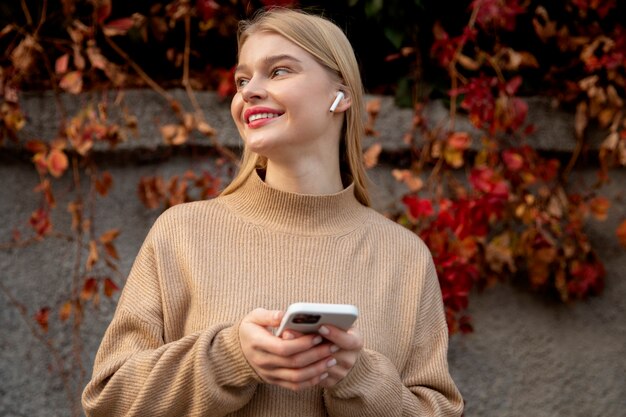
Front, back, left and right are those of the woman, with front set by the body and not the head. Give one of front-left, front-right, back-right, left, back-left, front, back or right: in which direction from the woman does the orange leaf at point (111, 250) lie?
back-right

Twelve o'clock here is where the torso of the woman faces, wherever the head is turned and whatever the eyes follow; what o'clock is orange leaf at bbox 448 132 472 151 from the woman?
The orange leaf is roughly at 7 o'clock from the woman.

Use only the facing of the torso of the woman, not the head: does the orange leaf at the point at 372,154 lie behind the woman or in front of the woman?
behind

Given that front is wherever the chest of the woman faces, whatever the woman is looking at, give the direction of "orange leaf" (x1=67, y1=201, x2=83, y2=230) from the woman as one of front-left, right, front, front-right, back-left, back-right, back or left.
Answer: back-right

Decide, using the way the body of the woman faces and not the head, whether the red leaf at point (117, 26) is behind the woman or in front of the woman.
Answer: behind

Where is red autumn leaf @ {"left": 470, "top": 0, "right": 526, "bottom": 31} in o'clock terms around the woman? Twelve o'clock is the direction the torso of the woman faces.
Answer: The red autumn leaf is roughly at 7 o'clock from the woman.

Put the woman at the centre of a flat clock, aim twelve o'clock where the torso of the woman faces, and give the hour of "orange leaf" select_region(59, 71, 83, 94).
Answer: The orange leaf is roughly at 5 o'clock from the woman.

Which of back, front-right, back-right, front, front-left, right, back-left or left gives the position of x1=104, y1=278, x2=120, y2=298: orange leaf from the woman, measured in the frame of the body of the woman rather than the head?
back-right

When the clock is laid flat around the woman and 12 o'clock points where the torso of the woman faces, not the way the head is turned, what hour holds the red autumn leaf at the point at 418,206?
The red autumn leaf is roughly at 7 o'clock from the woman.

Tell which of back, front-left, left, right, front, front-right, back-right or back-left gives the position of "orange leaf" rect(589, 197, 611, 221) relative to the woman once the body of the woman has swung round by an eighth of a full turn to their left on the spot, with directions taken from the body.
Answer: left

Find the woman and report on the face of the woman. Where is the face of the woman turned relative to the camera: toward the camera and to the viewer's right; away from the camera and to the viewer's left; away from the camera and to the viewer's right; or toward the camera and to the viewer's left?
toward the camera and to the viewer's left

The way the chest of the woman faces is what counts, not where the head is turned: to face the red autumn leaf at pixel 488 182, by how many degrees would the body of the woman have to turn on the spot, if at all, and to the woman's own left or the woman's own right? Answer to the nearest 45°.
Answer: approximately 135° to the woman's own left

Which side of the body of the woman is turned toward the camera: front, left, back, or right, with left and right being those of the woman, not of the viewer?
front

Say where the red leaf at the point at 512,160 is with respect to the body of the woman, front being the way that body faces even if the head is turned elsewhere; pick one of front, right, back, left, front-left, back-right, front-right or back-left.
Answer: back-left

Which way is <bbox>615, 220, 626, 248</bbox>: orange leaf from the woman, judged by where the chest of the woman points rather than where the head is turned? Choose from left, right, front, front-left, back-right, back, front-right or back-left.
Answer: back-left
